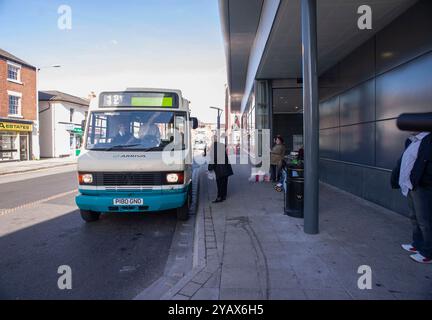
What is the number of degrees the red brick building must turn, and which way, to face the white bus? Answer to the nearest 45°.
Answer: approximately 45° to its right

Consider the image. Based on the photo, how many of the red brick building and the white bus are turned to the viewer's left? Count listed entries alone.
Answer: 0

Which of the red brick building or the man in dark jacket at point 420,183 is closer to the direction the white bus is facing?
the man in dark jacket

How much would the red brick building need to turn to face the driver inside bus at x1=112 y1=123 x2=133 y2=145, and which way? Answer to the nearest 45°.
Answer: approximately 45° to its right

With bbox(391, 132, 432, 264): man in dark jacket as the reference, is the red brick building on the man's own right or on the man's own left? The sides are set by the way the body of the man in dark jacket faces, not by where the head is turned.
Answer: on the man's own right

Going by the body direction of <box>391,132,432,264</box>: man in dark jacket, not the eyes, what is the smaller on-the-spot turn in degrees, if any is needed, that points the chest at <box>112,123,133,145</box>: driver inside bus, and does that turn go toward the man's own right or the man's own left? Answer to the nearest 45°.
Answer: approximately 45° to the man's own right

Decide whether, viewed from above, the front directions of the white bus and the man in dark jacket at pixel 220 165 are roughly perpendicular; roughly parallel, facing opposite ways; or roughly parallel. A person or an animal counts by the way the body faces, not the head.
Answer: roughly perpendicular

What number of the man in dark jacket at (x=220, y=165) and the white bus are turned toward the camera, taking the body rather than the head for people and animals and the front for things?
1

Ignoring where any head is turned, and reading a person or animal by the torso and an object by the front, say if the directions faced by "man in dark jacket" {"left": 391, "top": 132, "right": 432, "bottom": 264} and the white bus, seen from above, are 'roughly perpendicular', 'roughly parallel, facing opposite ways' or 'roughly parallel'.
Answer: roughly perpendicular

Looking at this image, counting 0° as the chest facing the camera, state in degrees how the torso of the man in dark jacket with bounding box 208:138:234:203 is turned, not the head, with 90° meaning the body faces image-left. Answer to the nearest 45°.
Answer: approximately 90°

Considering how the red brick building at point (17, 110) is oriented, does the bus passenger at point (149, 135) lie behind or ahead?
ahead

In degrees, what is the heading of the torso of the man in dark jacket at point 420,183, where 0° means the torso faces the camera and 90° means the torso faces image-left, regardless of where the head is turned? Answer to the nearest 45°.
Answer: approximately 45°

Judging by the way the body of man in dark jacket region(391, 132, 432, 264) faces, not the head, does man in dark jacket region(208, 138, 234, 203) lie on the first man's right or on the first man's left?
on the first man's right
